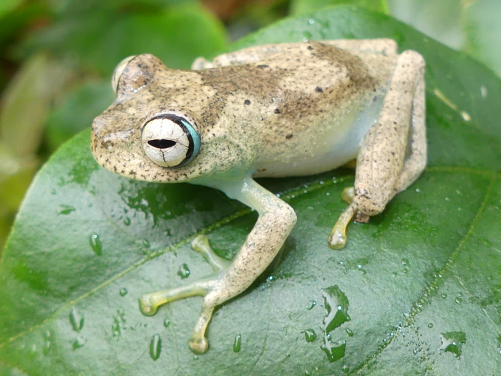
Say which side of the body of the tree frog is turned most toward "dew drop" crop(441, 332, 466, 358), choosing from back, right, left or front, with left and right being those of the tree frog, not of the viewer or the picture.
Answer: left

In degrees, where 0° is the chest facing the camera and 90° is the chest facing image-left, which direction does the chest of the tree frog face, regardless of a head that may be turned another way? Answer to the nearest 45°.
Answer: approximately 45°

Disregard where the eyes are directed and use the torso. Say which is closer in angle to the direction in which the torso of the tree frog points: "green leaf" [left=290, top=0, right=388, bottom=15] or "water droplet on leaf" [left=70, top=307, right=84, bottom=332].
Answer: the water droplet on leaf

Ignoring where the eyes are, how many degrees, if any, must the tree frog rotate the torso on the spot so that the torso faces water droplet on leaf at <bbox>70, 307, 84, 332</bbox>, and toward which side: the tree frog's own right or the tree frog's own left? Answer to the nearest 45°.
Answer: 0° — it already faces it

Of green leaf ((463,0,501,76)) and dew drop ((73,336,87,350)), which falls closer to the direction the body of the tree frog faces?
the dew drop
